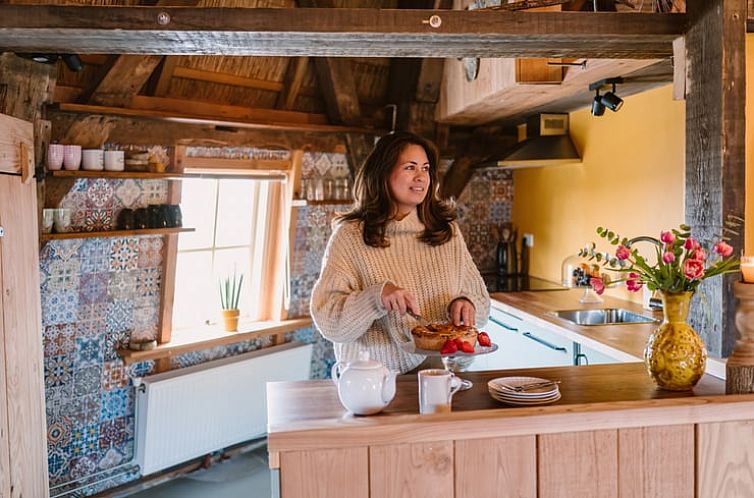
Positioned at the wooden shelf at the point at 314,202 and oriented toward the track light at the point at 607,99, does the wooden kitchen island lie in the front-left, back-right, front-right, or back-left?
front-right

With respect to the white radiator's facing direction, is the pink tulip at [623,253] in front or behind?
in front

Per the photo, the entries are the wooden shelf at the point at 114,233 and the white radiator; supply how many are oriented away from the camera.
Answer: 0

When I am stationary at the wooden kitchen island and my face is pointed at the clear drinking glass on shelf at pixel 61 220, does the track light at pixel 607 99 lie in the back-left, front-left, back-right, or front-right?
front-right

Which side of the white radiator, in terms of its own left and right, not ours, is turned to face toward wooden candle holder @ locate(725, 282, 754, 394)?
front

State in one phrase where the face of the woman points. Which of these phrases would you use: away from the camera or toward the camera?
toward the camera

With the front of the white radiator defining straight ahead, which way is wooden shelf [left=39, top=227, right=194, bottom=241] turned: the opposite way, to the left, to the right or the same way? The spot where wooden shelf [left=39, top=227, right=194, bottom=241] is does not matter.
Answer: the same way

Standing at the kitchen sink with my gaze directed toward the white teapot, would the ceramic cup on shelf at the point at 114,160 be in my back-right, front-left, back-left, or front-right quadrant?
front-right

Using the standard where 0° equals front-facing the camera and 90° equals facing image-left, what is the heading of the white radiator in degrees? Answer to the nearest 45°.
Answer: approximately 315°

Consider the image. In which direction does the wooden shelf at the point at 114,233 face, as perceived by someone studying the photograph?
facing the viewer and to the right of the viewer
